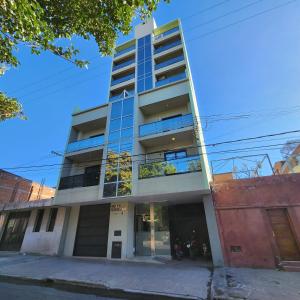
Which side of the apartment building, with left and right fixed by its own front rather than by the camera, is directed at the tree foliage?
front

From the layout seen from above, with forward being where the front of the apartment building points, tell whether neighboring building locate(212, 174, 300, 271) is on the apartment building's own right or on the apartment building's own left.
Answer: on the apartment building's own left

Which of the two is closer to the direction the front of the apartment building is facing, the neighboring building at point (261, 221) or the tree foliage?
the tree foliage

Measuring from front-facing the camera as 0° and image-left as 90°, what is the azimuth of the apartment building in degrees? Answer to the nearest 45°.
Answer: approximately 0°
